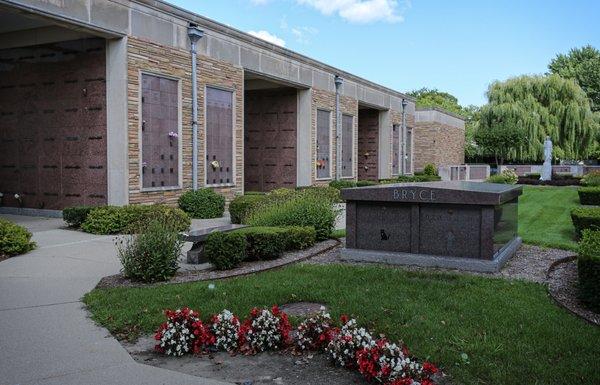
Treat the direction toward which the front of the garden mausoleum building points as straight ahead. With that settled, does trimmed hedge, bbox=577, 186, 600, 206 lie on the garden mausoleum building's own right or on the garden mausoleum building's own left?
on the garden mausoleum building's own left

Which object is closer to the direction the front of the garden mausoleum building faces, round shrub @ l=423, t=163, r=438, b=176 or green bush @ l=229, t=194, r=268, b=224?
the green bush

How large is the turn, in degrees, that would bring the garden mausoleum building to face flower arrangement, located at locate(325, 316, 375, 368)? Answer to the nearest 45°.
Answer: approximately 45° to its right

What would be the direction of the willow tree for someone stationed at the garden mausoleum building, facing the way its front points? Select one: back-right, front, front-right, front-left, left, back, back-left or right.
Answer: left

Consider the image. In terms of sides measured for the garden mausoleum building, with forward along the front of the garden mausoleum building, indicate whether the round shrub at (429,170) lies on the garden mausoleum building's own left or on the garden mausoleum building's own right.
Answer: on the garden mausoleum building's own left

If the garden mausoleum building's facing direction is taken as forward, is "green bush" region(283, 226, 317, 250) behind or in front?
in front

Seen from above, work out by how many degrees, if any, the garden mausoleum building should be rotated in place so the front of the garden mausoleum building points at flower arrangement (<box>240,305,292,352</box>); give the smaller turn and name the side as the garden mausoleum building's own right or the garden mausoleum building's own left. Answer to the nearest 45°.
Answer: approximately 45° to the garden mausoleum building's own right

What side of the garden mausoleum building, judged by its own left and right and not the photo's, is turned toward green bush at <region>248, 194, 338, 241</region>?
front

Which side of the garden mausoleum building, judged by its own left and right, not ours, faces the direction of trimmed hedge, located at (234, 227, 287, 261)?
front

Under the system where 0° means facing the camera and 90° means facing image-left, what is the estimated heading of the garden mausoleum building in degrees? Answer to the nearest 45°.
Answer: approximately 315°

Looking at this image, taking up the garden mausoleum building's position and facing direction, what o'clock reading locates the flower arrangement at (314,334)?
The flower arrangement is roughly at 1 o'clock from the garden mausoleum building.
